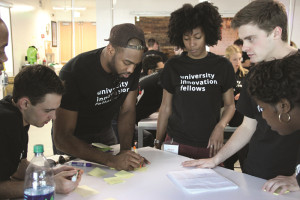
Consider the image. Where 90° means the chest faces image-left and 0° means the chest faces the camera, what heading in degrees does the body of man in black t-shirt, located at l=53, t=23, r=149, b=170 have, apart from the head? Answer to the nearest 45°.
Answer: approximately 315°

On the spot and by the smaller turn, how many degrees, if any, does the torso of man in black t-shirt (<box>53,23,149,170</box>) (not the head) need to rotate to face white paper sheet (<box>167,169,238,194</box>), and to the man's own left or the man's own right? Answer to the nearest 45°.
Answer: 0° — they already face it

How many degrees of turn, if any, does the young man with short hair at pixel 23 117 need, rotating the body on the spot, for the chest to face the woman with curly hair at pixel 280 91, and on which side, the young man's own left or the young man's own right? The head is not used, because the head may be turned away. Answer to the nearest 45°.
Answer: approximately 45° to the young man's own right

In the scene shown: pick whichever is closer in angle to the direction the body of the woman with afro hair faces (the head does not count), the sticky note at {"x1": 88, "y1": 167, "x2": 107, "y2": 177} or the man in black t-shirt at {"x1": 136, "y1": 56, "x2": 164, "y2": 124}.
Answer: the sticky note

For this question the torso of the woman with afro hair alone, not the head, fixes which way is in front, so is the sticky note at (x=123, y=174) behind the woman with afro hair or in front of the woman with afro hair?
in front

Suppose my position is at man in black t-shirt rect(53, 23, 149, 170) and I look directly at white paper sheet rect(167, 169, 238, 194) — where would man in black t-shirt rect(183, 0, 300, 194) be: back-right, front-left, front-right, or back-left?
front-left

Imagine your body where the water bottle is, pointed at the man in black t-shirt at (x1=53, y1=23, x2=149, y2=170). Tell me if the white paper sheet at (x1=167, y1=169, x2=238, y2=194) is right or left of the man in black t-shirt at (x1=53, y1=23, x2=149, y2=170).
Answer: right

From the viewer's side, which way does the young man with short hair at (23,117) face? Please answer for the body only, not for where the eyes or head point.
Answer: to the viewer's right

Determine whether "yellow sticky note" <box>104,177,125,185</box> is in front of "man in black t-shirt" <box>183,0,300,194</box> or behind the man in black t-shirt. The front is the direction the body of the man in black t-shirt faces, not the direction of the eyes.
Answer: in front

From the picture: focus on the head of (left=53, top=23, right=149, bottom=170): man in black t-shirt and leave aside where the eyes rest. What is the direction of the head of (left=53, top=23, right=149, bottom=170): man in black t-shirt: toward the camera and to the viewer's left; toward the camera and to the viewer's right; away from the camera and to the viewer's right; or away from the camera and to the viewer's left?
toward the camera and to the viewer's right
